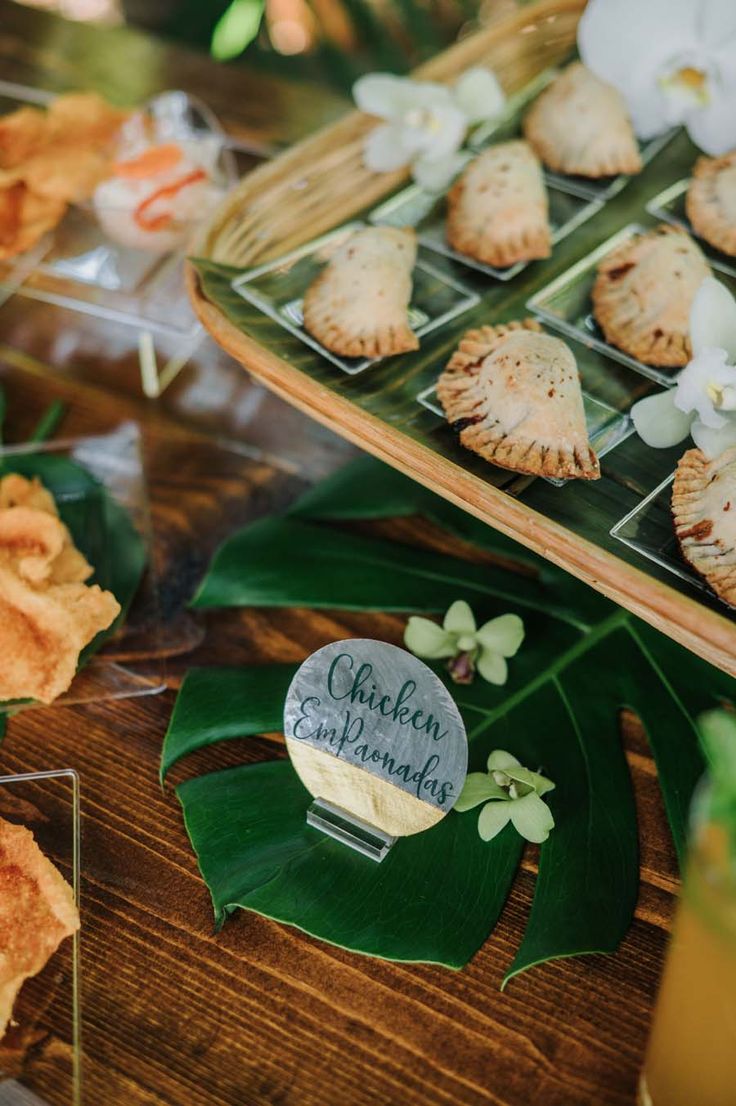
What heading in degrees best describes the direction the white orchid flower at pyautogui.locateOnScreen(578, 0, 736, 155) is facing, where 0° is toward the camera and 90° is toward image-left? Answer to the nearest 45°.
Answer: approximately 0°
